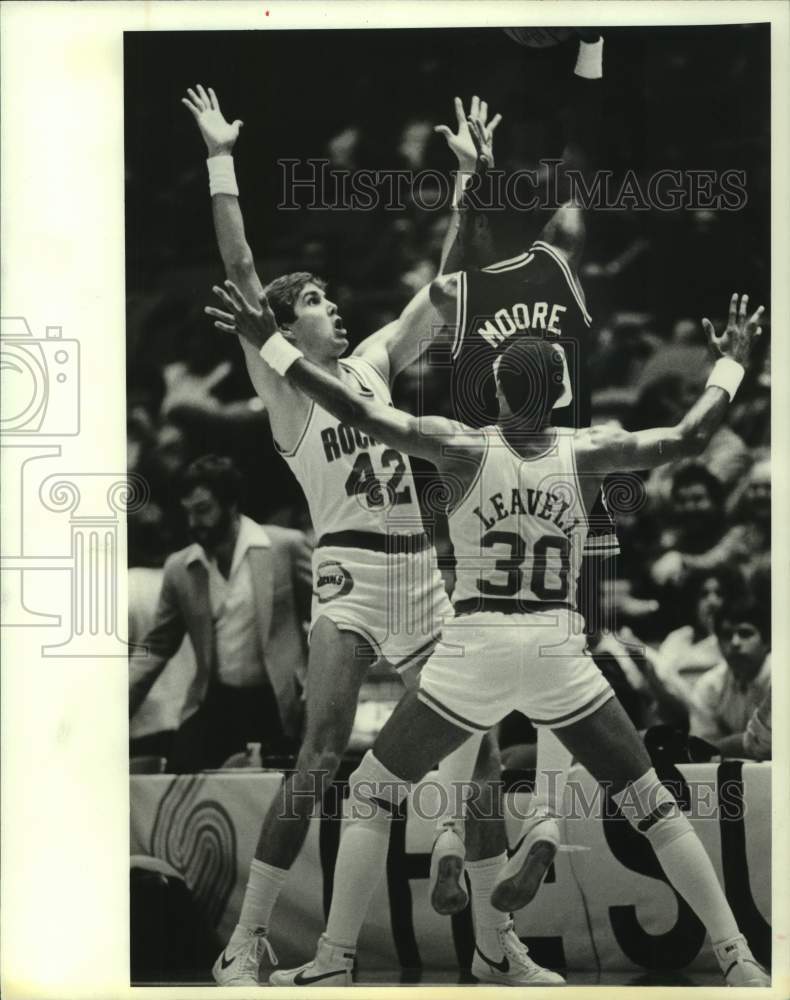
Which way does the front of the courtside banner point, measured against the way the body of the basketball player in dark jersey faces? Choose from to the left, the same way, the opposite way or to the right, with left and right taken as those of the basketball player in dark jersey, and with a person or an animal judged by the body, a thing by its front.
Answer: the opposite way

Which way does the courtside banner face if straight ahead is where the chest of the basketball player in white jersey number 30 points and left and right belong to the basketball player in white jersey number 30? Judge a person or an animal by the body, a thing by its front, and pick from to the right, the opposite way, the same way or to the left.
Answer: the opposite way

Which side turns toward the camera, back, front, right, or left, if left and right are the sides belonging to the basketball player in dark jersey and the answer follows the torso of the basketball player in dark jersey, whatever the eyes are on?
back

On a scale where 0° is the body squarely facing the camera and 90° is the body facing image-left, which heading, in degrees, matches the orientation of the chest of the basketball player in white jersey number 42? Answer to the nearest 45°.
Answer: approximately 315°

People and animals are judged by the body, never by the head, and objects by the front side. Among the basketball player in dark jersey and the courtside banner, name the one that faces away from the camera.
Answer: the basketball player in dark jersey

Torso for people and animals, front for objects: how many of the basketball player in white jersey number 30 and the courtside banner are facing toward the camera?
1

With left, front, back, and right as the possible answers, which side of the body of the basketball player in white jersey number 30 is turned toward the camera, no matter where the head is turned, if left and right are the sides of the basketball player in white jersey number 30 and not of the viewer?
back
